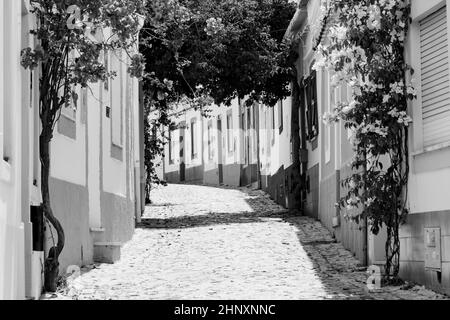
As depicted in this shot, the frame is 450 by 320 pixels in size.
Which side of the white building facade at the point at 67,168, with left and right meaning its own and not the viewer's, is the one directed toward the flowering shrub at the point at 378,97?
front

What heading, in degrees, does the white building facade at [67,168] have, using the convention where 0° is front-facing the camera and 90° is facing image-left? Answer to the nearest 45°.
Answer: approximately 270°
